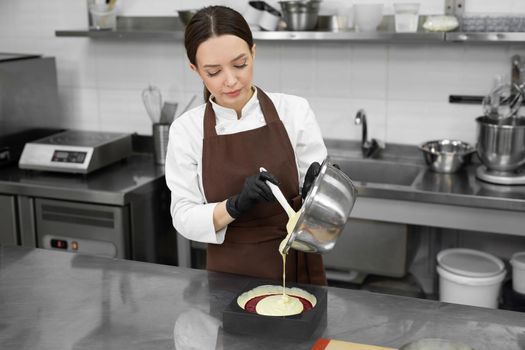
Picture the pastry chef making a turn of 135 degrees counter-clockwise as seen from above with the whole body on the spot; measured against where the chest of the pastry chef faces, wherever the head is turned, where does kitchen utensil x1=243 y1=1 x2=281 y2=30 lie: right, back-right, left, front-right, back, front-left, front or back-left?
front-left

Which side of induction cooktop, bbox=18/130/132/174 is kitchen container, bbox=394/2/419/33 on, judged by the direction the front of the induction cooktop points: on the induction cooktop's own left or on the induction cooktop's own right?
on the induction cooktop's own left

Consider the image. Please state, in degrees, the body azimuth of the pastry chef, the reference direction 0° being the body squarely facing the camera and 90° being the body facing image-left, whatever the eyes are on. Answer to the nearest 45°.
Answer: approximately 0°

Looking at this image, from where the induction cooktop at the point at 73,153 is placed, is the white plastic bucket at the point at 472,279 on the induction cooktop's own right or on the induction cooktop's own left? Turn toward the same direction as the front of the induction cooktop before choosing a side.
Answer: on the induction cooktop's own left

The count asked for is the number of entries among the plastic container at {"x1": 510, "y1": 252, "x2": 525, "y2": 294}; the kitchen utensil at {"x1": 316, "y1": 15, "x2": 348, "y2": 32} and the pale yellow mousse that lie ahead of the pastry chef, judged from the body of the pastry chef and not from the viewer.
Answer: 1

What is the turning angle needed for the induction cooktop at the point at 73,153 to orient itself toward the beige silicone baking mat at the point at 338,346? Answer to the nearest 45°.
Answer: approximately 45° to its left

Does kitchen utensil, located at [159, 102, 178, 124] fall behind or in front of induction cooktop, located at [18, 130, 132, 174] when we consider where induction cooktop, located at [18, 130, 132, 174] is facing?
behind

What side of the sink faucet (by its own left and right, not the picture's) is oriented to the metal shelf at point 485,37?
left

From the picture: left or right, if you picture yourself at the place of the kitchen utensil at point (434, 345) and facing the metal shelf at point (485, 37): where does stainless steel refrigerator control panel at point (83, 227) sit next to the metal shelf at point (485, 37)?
left

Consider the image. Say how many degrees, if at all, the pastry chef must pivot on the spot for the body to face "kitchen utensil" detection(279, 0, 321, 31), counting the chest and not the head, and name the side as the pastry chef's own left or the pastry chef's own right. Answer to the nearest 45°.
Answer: approximately 180°

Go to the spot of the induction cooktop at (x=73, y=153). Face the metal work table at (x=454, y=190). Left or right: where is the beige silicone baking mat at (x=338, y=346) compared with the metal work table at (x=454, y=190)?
right

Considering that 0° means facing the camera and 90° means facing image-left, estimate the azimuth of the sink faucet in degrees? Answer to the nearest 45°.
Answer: approximately 45°

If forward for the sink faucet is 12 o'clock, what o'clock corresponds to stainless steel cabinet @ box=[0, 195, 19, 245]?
The stainless steel cabinet is roughly at 1 o'clock from the sink faucet.

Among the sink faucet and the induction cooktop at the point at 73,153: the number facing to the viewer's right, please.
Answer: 0

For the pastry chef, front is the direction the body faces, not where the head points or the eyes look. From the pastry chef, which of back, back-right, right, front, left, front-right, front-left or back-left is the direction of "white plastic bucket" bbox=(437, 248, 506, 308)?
back-left

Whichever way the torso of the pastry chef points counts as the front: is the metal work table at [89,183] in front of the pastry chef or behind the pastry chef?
behind
